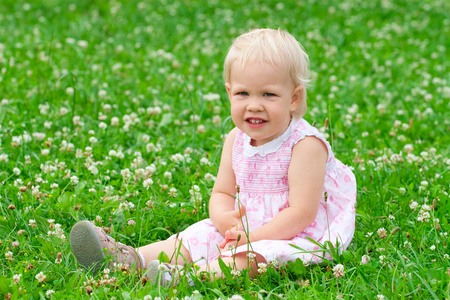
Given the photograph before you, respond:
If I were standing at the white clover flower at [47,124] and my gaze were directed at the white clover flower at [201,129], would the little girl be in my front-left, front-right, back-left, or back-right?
front-right

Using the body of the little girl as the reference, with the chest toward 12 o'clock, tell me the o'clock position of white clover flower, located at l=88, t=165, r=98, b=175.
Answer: The white clover flower is roughly at 3 o'clock from the little girl.

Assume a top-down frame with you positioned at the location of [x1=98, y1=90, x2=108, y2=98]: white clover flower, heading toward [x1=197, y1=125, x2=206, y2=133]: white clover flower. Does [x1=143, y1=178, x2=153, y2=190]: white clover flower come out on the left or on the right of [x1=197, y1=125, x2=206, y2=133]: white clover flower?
right

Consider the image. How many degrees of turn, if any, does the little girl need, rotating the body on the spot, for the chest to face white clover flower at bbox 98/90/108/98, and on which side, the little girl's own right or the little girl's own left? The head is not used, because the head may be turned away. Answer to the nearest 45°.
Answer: approximately 90° to the little girl's own right

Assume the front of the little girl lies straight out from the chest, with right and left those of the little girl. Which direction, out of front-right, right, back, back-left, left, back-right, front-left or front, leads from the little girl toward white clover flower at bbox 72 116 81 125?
right

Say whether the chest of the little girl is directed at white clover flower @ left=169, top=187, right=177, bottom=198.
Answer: no

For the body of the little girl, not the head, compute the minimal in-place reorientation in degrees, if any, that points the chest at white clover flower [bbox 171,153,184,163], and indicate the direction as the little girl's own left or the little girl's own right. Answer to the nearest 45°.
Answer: approximately 135° to the little girl's own right

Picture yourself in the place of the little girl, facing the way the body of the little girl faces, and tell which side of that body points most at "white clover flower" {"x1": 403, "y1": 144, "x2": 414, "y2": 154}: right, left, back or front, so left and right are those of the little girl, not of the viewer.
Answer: back

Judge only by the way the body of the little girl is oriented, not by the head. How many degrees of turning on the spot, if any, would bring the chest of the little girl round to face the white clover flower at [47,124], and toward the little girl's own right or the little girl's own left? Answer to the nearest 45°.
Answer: approximately 90° to the little girl's own right

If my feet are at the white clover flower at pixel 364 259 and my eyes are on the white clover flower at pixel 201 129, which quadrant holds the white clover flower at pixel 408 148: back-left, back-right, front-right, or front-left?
front-right

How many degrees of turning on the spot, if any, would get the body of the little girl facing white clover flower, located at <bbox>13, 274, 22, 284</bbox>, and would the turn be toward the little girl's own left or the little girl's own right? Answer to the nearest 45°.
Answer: approximately 45° to the little girl's own right

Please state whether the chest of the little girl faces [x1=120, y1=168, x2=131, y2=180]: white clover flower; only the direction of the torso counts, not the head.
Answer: no

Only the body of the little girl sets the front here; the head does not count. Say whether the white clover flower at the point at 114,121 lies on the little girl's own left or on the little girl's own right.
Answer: on the little girl's own right

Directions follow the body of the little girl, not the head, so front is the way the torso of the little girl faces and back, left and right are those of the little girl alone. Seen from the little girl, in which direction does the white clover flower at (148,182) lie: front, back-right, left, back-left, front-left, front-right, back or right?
right

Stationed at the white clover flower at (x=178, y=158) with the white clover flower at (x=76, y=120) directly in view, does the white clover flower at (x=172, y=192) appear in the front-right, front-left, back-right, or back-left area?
back-left

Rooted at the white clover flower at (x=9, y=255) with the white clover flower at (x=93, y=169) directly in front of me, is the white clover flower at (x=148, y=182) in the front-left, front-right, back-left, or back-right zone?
front-right

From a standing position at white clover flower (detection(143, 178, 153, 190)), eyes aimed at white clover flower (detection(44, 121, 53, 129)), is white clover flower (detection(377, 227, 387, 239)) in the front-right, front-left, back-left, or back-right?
back-right

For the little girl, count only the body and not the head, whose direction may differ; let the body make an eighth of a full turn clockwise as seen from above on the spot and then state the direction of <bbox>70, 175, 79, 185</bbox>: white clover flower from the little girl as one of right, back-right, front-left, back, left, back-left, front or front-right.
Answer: front-right
